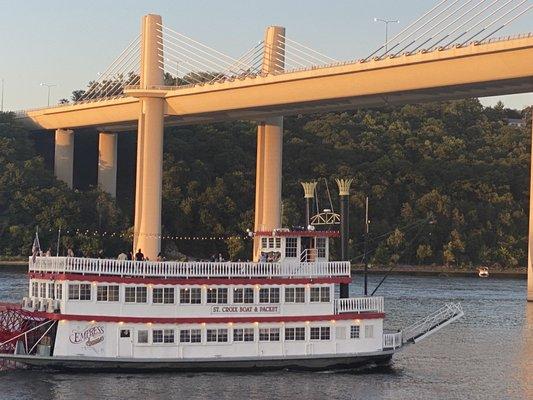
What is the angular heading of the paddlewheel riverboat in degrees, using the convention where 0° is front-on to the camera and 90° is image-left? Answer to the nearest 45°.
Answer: approximately 270°
